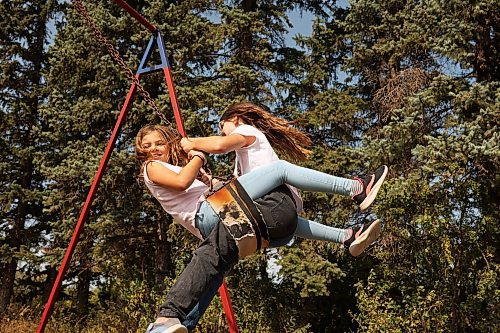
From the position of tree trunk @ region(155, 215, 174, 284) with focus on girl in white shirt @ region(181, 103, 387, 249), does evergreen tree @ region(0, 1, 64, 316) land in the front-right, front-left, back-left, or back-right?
back-right

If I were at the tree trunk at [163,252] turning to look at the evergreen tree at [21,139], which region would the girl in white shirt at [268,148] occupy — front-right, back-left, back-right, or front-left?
back-left

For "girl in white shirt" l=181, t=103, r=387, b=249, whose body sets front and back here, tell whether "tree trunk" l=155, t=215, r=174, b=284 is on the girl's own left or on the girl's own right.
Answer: on the girl's own right

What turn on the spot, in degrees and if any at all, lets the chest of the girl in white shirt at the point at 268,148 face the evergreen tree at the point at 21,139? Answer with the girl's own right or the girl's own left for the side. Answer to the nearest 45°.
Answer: approximately 45° to the girl's own right

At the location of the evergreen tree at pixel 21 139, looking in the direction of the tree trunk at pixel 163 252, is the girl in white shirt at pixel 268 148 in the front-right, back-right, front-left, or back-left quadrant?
front-right

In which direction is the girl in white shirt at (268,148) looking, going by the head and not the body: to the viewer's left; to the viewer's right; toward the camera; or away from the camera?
to the viewer's left

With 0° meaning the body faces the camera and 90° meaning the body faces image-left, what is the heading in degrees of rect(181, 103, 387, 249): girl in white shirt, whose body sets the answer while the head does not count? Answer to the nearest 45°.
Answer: approximately 90°
